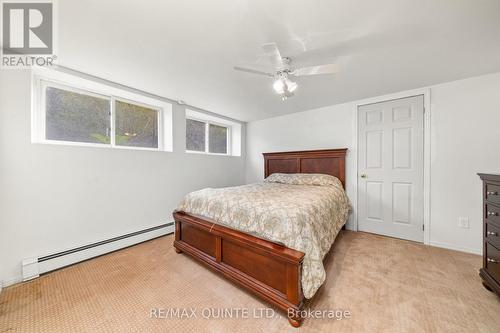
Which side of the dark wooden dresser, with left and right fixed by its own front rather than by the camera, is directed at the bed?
front

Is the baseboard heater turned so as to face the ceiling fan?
yes

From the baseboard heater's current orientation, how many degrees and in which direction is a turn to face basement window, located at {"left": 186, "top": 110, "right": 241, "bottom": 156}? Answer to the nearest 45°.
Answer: approximately 45° to its left

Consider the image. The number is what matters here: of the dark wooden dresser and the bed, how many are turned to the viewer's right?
0

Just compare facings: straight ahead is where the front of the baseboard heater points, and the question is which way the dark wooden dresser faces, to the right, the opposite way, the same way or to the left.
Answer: the opposite way

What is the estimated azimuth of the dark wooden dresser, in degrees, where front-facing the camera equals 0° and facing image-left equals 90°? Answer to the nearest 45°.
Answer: approximately 45°

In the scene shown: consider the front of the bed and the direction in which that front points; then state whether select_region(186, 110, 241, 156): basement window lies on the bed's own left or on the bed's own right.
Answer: on the bed's own right

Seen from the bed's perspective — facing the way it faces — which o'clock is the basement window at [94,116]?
The basement window is roughly at 2 o'clock from the bed.

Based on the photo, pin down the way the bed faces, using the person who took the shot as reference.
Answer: facing the viewer and to the left of the viewer

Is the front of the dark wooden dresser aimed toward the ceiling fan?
yes

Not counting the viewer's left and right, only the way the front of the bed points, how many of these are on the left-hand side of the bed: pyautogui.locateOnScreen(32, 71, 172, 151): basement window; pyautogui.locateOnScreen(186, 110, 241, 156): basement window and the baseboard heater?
0

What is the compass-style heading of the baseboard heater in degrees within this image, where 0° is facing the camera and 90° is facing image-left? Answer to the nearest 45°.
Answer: approximately 315°

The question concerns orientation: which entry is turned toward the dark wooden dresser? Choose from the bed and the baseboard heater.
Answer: the baseboard heater

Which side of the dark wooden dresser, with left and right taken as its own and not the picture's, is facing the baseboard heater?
front

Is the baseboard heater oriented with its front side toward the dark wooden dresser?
yes

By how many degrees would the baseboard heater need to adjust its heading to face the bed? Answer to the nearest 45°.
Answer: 0° — it already faces it
